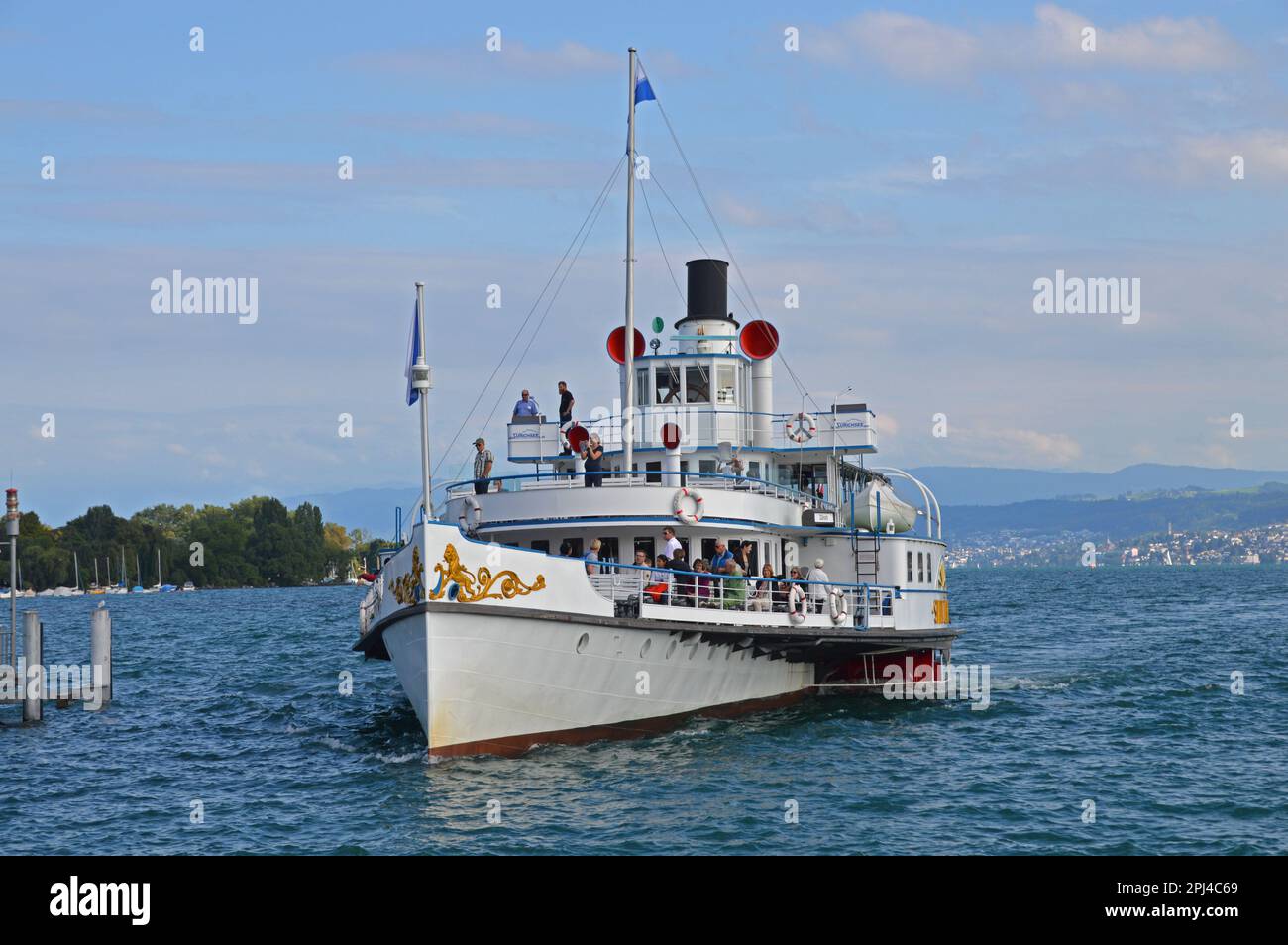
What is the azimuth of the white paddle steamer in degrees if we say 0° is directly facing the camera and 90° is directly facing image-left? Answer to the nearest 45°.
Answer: approximately 45°

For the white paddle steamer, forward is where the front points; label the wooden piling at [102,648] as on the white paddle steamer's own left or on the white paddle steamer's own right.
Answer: on the white paddle steamer's own right

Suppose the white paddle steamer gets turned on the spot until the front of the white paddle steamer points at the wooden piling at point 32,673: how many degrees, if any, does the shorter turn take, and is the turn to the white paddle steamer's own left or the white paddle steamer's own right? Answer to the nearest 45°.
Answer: approximately 45° to the white paddle steamer's own right
